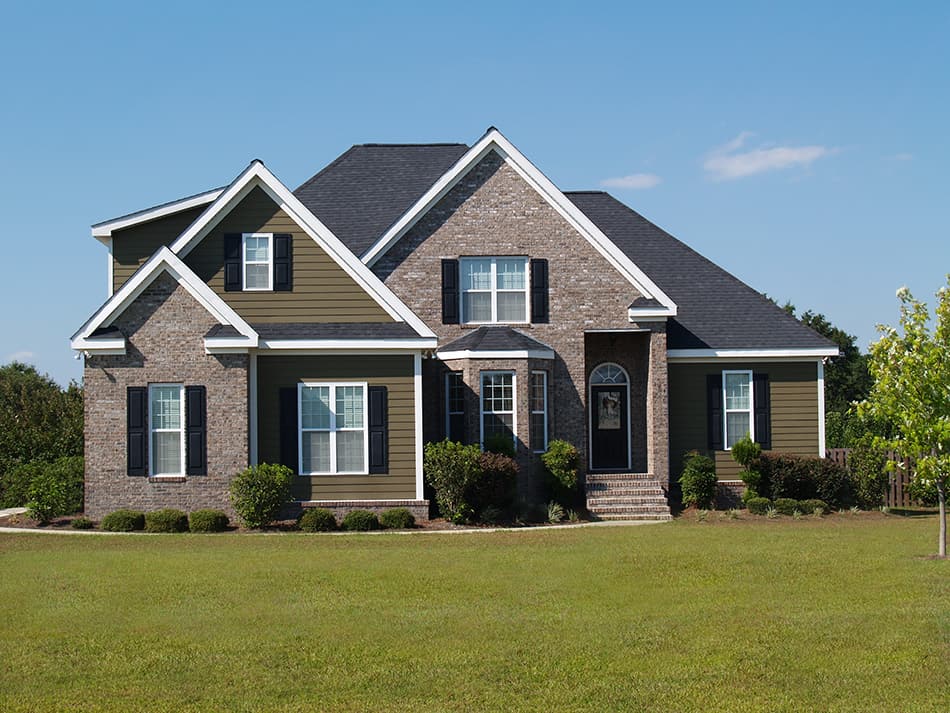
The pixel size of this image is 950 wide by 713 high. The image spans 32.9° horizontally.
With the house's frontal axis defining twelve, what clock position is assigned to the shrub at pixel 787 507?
The shrub is roughly at 9 o'clock from the house.

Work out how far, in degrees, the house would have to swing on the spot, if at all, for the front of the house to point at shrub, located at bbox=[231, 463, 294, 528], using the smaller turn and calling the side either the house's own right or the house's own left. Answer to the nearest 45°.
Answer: approximately 45° to the house's own right

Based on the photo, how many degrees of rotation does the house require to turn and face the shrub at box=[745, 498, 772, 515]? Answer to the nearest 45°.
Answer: approximately 90° to its left

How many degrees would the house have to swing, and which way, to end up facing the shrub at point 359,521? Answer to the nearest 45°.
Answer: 0° — it already faces it

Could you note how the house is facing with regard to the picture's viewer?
facing the viewer

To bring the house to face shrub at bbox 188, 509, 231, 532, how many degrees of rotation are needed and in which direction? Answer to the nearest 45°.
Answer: approximately 45° to its right

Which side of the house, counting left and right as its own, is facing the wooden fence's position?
left
